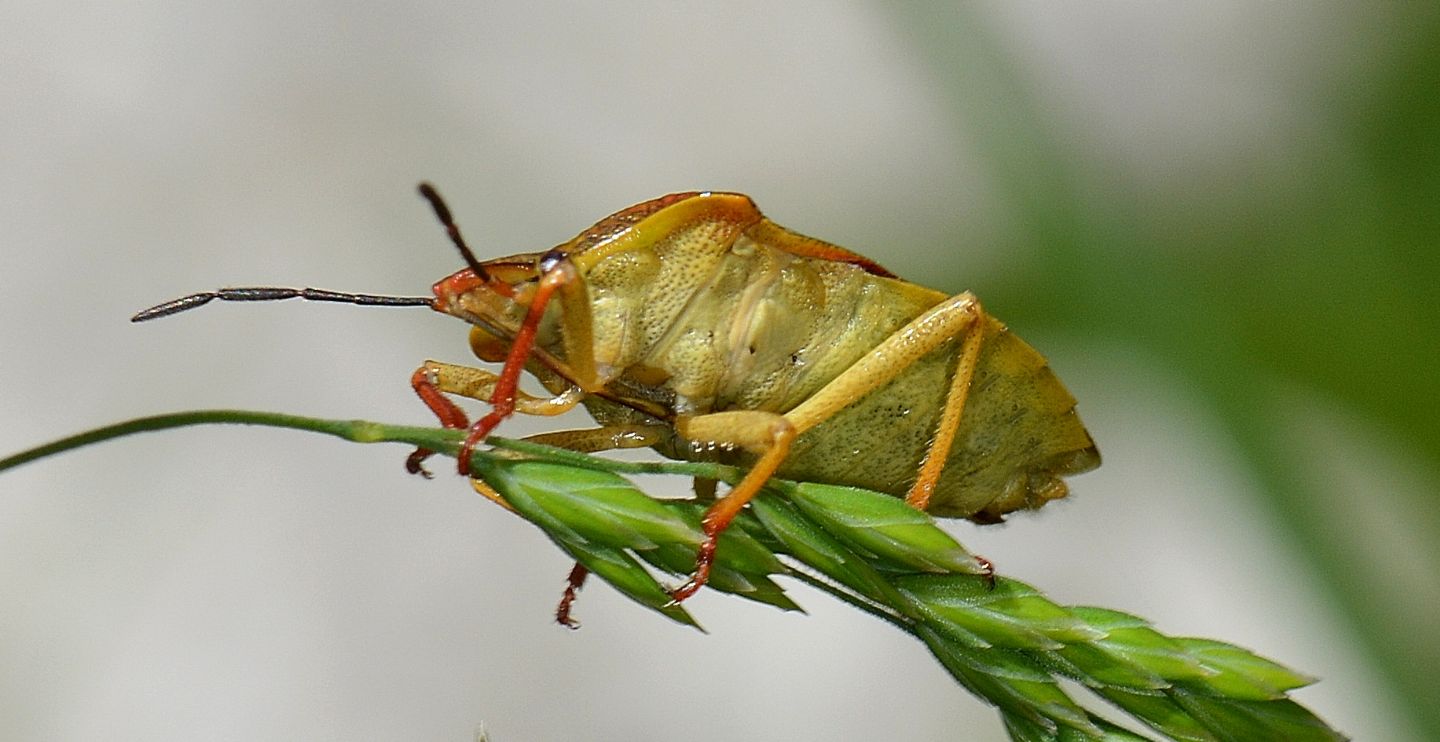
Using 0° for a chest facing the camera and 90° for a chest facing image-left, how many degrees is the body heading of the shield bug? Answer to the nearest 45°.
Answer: approximately 90°
